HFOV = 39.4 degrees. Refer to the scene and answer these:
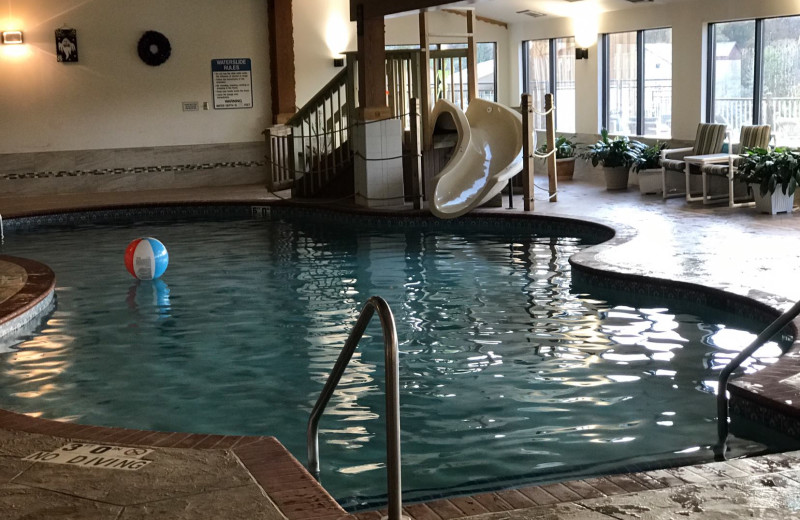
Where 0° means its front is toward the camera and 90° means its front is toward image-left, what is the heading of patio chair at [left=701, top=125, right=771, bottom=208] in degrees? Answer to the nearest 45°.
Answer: approximately 45°

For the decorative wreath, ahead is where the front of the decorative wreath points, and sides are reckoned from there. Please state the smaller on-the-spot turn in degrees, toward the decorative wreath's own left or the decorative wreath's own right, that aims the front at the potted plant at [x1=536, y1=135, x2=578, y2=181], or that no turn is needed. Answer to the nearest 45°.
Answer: approximately 90° to the decorative wreath's own left

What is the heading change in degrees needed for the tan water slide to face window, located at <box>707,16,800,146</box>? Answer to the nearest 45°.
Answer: approximately 135° to its left

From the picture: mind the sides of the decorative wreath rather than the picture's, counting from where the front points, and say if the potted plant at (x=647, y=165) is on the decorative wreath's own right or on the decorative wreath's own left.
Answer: on the decorative wreath's own left

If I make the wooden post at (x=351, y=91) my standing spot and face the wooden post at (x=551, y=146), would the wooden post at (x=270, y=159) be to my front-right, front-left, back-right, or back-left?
back-left

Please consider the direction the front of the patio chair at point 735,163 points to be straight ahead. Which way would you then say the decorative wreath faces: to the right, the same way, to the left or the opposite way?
to the left

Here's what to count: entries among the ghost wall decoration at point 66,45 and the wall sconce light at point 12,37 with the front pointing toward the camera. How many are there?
2

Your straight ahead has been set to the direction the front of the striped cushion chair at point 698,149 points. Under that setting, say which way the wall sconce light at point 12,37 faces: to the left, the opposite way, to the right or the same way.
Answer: to the left

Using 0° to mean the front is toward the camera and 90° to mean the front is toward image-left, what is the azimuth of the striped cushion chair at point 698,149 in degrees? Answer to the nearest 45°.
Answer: approximately 45°

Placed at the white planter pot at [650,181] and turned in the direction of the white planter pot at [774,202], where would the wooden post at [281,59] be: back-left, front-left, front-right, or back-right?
back-right
